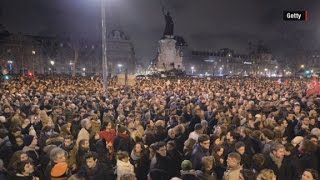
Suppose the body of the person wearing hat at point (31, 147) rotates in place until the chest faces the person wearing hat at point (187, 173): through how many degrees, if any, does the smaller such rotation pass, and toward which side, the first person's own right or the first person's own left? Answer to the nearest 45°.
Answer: approximately 45° to the first person's own right

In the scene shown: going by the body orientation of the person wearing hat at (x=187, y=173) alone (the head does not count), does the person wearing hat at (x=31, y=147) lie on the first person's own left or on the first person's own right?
on the first person's own left

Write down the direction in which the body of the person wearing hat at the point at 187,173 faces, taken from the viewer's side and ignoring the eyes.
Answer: away from the camera
